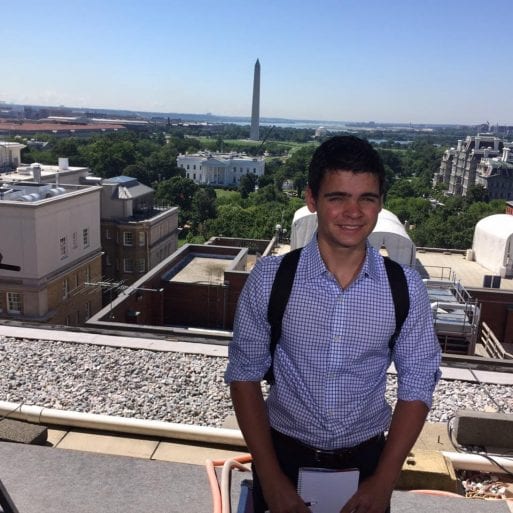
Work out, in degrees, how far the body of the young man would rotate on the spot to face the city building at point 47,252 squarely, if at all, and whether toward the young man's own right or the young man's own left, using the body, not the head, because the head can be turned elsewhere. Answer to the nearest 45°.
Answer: approximately 135° to the young man's own right

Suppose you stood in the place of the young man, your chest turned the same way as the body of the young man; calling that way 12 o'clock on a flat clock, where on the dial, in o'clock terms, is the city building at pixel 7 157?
The city building is roughly at 5 o'clock from the young man.

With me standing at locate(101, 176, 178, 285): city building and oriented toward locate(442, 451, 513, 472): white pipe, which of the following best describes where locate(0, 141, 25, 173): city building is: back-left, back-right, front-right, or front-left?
back-right

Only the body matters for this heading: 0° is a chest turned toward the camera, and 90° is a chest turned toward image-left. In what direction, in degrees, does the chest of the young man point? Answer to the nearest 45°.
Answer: approximately 0°

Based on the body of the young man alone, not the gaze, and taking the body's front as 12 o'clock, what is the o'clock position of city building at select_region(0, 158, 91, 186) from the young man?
The city building is roughly at 5 o'clock from the young man.

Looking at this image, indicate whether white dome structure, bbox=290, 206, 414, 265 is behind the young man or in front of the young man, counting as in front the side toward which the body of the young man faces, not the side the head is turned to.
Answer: behind

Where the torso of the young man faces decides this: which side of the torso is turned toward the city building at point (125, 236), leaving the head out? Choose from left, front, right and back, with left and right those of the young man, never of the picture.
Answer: back

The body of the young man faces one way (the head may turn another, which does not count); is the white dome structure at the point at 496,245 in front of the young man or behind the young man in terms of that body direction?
behind

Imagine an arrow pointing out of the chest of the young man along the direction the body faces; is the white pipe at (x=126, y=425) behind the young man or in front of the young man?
behind
